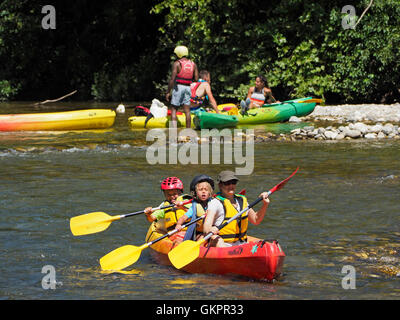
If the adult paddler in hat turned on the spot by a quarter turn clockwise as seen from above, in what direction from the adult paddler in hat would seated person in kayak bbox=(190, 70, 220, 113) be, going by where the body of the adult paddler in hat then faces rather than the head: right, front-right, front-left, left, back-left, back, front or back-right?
back-right

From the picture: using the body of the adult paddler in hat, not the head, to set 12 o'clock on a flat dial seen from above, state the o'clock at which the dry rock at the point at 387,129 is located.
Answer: The dry rock is roughly at 8 o'clock from the adult paddler in hat.

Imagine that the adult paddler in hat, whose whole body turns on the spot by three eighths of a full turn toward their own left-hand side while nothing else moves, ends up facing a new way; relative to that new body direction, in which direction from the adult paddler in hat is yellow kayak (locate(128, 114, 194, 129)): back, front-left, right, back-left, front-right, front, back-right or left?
front

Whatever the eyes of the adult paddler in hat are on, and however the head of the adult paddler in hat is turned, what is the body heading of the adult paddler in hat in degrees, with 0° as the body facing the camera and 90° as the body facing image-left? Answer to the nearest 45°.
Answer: approximately 315°

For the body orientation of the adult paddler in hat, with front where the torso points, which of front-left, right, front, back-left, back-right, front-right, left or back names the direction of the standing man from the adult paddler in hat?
back-left

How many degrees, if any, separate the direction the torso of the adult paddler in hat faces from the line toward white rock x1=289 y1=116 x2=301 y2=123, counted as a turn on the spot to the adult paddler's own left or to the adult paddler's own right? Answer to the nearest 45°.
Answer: approximately 135° to the adult paddler's own left

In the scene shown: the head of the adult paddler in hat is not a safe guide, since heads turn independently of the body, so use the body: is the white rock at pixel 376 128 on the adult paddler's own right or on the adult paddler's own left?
on the adult paddler's own left
